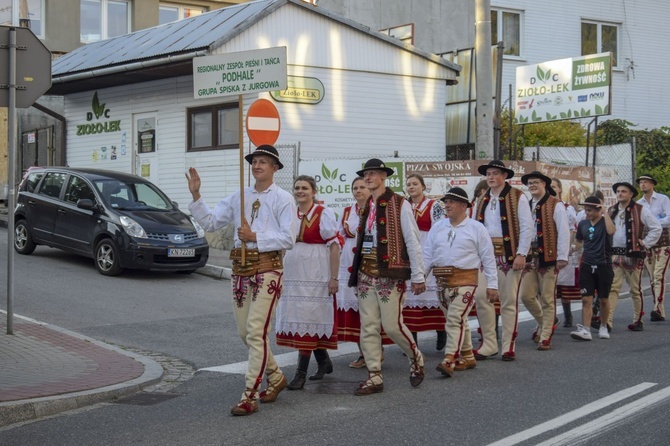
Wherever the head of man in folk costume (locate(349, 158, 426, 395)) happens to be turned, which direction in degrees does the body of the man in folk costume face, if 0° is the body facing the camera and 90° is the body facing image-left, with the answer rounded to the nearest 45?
approximately 45°

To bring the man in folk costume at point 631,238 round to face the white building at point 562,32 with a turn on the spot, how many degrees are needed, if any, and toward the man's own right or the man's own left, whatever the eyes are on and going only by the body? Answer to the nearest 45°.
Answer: approximately 135° to the man's own right

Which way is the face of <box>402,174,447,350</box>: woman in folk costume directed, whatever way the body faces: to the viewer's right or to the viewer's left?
to the viewer's left

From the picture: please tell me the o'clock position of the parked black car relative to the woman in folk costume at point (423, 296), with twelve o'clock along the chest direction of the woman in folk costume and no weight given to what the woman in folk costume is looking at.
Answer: The parked black car is roughly at 3 o'clock from the woman in folk costume.

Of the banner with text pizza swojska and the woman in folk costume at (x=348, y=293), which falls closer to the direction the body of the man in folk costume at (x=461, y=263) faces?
the woman in folk costume

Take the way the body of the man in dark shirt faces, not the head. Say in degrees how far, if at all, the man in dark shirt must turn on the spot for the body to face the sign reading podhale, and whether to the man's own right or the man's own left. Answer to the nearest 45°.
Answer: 0° — they already face it

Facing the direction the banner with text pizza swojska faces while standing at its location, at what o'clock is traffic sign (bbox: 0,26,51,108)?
The traffic sign is roughly at 1 o'clock from the banner with text pizza swojska.

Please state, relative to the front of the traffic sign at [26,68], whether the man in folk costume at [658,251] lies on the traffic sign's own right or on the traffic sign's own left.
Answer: on the traffic sign's own right

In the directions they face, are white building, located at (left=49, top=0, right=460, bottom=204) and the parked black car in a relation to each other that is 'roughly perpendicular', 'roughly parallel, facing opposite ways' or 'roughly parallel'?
roughly perpendicular

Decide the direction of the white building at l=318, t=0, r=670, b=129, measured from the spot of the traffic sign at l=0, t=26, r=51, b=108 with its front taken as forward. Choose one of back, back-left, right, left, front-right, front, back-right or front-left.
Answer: front-right
